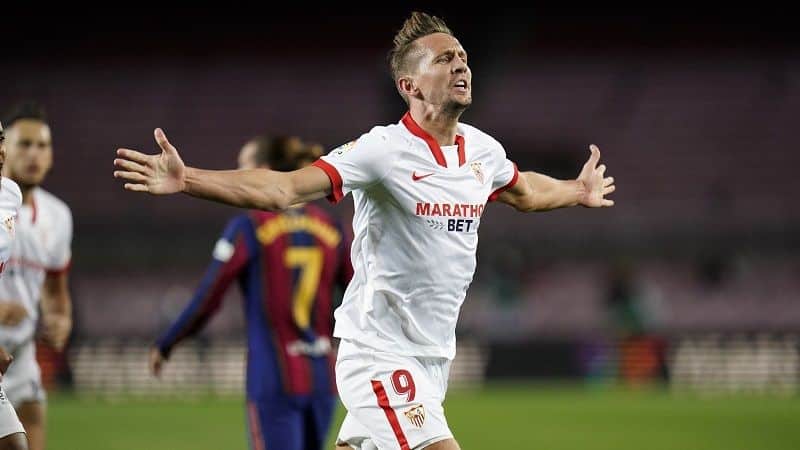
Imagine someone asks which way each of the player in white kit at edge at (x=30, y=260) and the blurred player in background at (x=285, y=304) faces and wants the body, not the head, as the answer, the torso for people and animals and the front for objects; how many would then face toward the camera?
1

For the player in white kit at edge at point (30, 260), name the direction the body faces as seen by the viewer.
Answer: toward the camera

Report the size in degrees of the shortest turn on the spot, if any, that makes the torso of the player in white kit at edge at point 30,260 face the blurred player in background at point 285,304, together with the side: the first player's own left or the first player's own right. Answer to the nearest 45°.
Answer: approximately 45° to the first player's own left

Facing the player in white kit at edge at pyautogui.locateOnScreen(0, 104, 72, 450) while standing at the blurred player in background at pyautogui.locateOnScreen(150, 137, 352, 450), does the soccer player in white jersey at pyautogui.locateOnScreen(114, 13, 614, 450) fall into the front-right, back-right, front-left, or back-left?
back-left

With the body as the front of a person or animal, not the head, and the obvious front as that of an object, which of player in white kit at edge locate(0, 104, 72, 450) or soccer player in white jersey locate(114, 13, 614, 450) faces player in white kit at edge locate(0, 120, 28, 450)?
player in white kit at edge locate(0, 104, 72, 450)

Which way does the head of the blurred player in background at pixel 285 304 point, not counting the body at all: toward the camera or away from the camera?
away from the camera

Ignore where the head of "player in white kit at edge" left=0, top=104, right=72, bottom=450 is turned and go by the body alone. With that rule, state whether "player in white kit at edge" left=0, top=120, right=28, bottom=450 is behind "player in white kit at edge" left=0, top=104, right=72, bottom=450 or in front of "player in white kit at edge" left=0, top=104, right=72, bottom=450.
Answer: in front

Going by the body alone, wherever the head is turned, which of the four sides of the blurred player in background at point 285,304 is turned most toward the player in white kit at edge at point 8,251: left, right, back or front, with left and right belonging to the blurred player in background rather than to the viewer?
left

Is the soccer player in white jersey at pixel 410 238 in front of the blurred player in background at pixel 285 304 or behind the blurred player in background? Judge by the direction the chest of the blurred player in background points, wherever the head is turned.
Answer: behind

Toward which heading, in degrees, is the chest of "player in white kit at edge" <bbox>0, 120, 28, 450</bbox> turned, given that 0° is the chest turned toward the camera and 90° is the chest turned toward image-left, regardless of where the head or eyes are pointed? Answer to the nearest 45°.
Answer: approximately 315°

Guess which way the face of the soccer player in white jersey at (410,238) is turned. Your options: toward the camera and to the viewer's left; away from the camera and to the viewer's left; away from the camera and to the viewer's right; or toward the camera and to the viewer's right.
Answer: toward the camera and to the viewer's right
